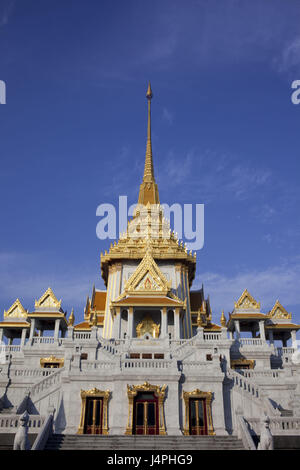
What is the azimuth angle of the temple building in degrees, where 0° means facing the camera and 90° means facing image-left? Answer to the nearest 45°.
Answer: approximately 0°
